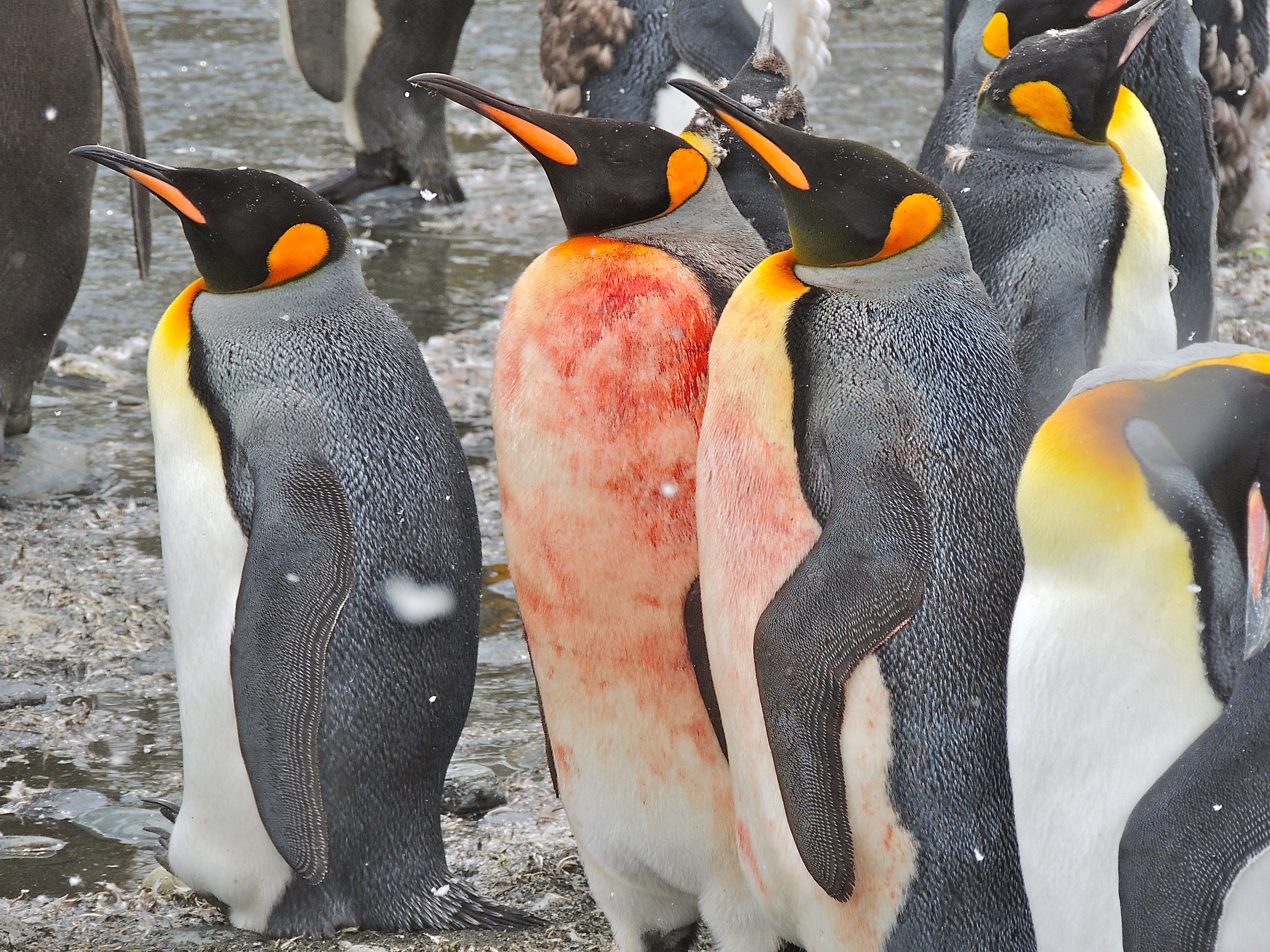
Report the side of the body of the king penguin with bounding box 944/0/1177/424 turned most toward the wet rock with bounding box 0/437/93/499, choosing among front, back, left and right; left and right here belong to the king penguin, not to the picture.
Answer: back

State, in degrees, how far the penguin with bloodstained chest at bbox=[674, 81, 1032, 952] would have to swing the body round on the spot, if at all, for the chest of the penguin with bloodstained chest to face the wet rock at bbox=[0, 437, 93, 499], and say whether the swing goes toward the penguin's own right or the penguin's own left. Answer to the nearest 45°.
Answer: approximately 45° to the penguin's own right

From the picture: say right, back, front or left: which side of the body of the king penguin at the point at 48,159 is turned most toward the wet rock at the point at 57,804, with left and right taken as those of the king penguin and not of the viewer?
back

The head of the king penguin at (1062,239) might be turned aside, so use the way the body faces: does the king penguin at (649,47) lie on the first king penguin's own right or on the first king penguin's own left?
on the first king penguin's own left

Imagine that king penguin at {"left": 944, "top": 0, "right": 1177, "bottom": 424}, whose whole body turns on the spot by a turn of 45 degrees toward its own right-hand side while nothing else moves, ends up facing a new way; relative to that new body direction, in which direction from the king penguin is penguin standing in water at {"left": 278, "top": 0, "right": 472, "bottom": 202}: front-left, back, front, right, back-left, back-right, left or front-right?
back

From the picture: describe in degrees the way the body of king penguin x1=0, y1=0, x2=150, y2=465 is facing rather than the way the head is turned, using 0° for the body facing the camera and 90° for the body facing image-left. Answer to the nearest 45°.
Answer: approximately 180°

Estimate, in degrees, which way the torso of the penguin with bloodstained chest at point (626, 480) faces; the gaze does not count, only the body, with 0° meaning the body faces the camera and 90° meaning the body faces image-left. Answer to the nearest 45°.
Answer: approximately 45°

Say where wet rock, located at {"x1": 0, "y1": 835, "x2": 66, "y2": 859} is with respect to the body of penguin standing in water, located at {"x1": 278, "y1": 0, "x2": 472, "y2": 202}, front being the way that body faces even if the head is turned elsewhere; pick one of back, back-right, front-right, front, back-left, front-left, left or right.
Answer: left

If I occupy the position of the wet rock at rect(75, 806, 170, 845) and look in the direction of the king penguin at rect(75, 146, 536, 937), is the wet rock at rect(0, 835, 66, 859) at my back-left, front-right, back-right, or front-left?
back-right

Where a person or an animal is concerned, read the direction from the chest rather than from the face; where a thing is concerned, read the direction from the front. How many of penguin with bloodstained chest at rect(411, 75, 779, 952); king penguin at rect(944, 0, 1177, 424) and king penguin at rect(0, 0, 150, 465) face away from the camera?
1

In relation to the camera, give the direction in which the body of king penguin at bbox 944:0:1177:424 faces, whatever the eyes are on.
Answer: to the viewer's right

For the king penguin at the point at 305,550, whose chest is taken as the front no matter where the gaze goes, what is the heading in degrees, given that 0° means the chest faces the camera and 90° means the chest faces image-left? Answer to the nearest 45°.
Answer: approximately 90°

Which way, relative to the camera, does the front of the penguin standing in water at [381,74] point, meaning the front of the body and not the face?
to the viewer's left
